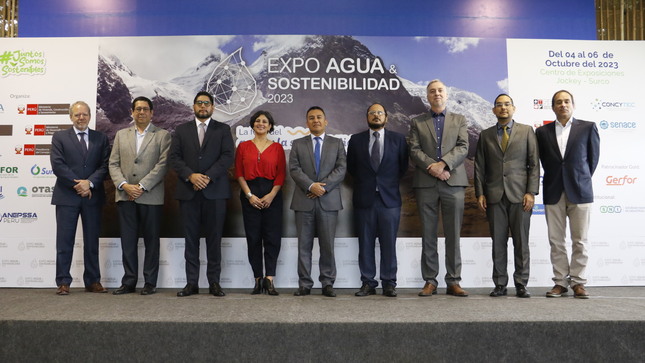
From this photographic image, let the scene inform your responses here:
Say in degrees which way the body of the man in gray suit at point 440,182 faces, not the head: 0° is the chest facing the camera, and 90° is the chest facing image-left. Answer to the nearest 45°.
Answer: approximately 0°

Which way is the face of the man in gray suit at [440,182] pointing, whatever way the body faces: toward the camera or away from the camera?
toward the camera

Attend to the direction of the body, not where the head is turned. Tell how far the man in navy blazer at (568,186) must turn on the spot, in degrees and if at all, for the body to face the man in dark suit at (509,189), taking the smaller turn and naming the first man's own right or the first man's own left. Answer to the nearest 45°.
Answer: approximately 45° to the first man's own right

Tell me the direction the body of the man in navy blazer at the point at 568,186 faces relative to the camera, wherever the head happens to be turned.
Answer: toward the camera

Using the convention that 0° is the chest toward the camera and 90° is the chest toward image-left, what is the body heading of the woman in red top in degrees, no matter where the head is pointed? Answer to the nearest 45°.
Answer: approximately 0°

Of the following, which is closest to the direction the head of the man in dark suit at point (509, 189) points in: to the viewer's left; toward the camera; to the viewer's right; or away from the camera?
toward the camera

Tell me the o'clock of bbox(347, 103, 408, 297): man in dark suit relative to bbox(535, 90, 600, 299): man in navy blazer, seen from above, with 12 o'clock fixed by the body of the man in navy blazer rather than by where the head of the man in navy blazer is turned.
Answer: The man in dark suit is roughly at 2 o'clock from the man in navy blazer.

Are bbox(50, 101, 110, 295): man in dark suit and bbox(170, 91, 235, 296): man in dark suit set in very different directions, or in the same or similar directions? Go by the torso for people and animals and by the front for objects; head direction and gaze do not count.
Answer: same or similar directions

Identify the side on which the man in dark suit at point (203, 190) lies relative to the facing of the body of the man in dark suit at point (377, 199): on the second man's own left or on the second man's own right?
on the second man's own right

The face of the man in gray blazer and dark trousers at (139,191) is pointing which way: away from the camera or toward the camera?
toward the camera

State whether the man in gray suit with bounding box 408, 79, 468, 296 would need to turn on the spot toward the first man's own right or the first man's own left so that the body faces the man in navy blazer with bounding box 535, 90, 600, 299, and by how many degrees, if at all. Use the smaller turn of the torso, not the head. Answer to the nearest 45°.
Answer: approximately 90° to the first man's own left

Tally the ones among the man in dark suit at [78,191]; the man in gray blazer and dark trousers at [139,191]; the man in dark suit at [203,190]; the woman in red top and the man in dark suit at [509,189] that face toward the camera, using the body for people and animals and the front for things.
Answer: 5

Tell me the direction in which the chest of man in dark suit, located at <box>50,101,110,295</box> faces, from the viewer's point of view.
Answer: toward the camera

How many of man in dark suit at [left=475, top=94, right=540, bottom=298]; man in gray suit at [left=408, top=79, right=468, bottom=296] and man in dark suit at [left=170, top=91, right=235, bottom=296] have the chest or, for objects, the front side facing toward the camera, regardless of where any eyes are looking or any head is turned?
3

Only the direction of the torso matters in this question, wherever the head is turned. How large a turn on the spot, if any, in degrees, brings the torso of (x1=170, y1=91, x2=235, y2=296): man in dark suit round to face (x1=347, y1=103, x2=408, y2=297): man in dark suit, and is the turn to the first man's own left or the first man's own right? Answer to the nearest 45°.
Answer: approximately 90° to the first man's own left

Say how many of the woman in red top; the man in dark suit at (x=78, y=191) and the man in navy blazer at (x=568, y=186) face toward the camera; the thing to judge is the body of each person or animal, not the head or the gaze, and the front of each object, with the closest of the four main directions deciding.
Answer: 3

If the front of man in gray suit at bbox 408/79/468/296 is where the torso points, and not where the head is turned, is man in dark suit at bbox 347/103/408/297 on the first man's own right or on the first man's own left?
on the first man's own right

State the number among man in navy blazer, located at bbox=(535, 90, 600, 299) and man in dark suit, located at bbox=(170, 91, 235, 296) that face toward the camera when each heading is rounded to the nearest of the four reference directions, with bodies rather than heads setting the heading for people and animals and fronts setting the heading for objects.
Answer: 2

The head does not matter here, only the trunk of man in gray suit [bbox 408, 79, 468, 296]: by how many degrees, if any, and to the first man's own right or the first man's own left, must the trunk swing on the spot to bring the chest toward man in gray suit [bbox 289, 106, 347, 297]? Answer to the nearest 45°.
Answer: approximately 90° to the first man's own right

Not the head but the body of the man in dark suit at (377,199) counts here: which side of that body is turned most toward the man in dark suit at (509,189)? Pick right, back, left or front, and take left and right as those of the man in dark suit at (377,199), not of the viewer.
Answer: left

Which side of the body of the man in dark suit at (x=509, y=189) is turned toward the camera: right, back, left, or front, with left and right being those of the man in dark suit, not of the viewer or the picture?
front
